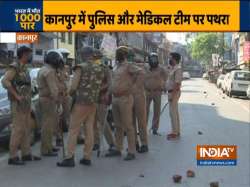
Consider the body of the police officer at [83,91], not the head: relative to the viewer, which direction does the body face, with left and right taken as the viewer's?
facing away from the viewer and to the left of the viewer

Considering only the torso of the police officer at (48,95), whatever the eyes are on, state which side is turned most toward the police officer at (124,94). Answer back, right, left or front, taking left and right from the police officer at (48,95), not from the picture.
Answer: front

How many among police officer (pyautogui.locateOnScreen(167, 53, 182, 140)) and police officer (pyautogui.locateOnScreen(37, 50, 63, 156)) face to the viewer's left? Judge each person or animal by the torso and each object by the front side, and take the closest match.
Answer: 1

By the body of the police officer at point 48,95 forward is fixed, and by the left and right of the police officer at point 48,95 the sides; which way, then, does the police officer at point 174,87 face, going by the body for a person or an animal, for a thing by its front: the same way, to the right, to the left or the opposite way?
the opposite way

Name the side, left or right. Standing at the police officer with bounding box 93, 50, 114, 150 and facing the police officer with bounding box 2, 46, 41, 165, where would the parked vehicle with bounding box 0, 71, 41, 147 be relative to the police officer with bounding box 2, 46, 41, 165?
right

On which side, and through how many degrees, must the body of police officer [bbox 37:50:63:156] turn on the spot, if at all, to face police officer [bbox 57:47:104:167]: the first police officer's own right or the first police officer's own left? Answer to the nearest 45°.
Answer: approximately 45° to the first police officer's own right

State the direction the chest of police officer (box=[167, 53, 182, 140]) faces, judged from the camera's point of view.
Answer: to the viewer's left
